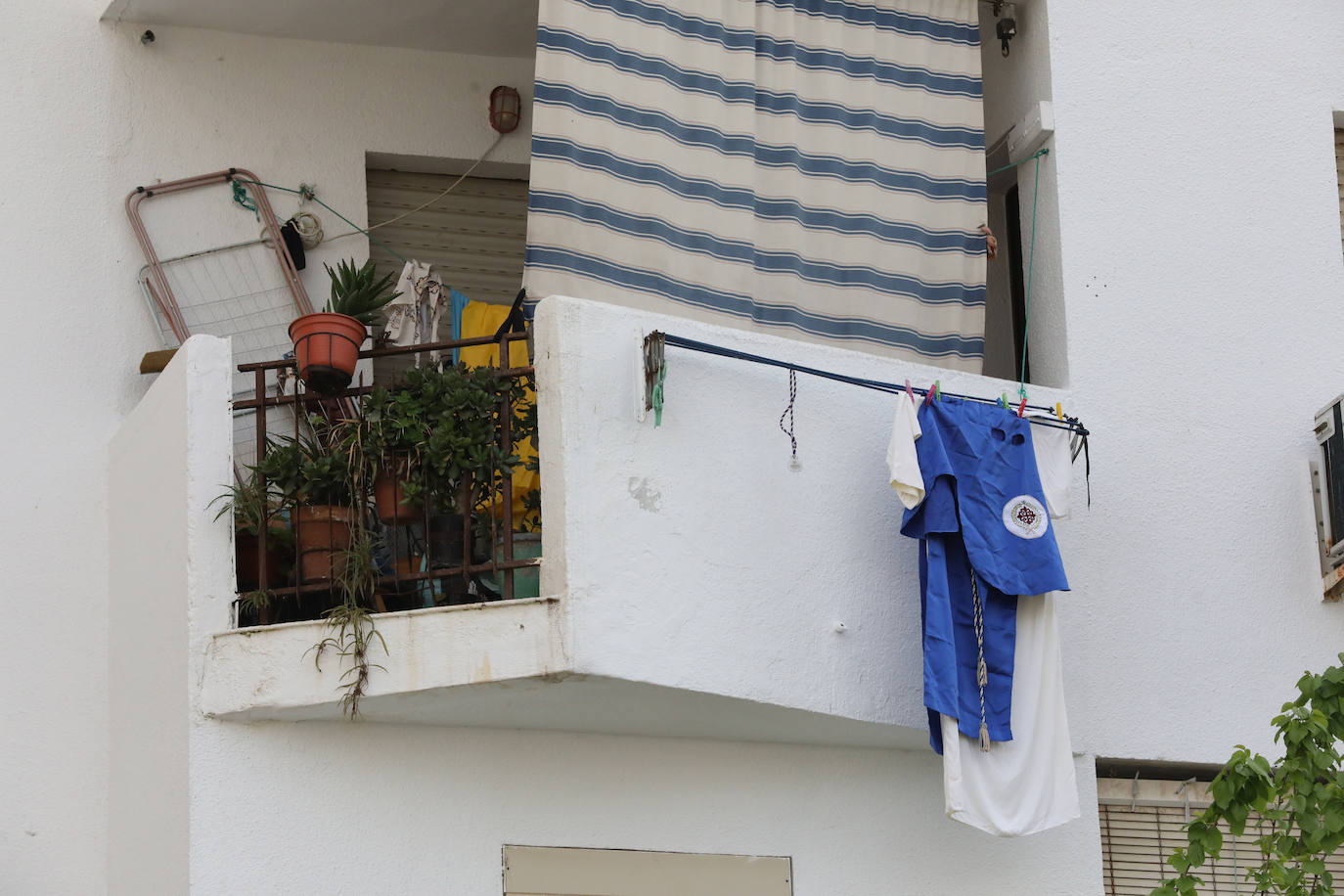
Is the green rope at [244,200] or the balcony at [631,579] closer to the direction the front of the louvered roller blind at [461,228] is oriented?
the balcony

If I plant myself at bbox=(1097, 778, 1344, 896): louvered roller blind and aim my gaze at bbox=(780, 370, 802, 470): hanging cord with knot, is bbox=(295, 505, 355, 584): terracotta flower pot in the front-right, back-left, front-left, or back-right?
front-right

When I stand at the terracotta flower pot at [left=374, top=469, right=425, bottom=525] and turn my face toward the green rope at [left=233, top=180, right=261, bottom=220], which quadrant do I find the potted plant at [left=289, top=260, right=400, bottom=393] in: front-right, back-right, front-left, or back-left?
front-left

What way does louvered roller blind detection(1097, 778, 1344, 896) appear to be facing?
toward the camera

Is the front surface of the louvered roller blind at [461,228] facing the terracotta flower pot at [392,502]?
yes

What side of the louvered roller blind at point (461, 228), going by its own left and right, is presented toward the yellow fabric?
front

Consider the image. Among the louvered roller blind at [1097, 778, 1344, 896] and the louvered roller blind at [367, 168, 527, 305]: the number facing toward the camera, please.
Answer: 2

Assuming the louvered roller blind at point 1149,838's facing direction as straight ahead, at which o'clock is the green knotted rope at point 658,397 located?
The green knotted rope is roughly at 1 o'clock from the louvered roller blind.

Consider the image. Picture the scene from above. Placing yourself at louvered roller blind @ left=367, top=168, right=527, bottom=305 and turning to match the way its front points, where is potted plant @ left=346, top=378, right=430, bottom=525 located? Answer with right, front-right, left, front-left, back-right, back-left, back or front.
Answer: front

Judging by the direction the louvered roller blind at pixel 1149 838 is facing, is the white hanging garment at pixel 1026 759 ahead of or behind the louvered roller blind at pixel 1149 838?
ahead

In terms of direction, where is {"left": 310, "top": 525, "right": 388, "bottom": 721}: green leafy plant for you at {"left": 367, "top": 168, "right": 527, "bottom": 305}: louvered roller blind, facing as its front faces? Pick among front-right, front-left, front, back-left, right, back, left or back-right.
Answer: front

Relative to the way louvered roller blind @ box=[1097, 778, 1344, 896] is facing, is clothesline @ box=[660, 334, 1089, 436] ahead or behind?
ahead
